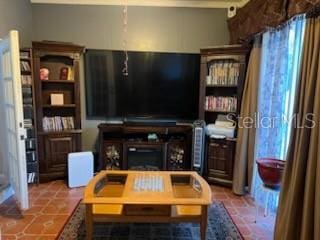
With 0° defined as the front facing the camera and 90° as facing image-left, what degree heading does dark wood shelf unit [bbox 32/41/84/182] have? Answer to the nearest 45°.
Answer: approximately 315°

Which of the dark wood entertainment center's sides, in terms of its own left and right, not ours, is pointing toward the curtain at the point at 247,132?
left

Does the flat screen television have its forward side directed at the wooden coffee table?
yes

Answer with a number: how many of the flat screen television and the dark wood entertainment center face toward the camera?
2

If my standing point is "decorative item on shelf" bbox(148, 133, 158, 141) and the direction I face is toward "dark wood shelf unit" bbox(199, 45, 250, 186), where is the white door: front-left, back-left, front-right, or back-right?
back-right

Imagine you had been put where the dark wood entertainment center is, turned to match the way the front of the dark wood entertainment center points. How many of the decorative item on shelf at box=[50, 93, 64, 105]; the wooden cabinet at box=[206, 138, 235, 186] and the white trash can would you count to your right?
2

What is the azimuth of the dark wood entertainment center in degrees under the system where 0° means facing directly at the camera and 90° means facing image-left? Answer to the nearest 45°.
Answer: approximately 0°

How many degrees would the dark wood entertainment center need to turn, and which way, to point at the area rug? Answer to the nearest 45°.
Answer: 0° — it already faces it

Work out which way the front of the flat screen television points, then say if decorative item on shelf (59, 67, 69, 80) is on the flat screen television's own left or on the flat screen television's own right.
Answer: on the flat screen television's own right
